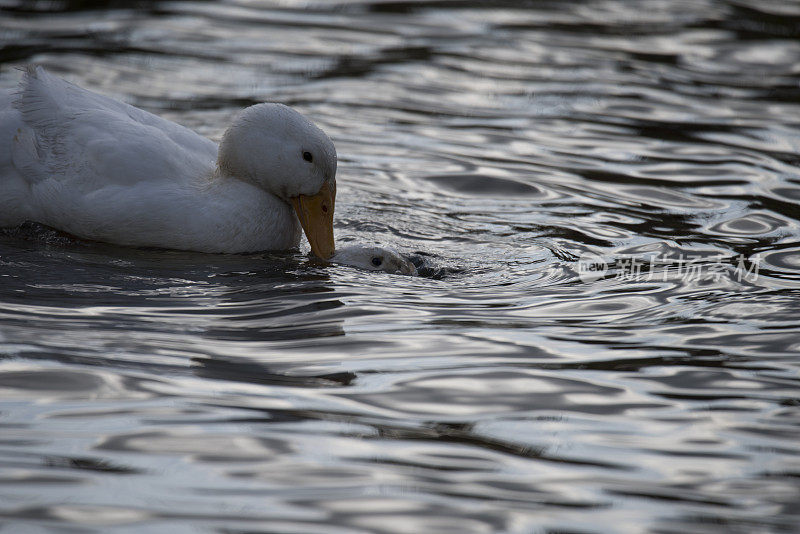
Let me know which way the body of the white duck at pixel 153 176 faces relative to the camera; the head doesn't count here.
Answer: to the viewer's right
